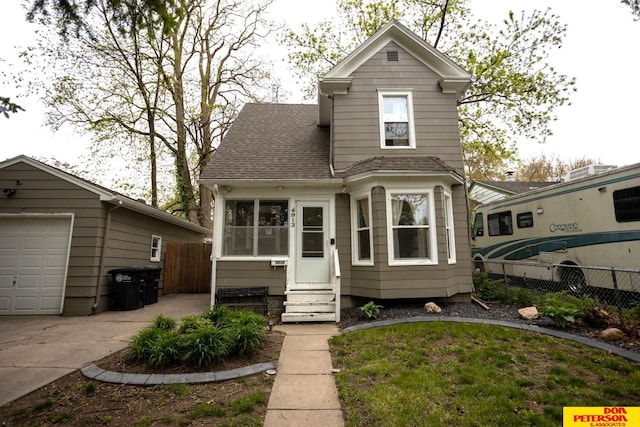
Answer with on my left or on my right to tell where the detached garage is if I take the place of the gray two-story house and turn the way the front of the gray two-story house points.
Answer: on my right

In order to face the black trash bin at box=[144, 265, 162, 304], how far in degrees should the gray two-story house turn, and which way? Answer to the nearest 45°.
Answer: approximately 90° to its right

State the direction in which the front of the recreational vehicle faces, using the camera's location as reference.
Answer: facing away from the viewer and to the left of the viewer

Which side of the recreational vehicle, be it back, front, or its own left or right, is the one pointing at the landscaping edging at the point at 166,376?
left

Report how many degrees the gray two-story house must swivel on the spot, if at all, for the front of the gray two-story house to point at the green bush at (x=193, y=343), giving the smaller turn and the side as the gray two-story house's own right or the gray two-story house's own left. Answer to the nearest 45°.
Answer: approximately 45° to the gray two-story house's own right

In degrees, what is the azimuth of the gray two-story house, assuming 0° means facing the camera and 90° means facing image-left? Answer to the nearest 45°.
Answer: approximately 0°

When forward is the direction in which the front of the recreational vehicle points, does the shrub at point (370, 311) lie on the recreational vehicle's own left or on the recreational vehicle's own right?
on the recreational vehicle's own left

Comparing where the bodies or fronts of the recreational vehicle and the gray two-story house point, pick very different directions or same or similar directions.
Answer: very different directions
